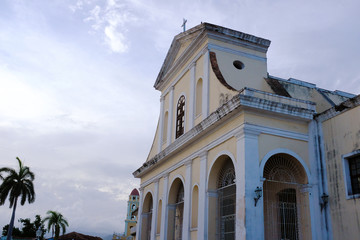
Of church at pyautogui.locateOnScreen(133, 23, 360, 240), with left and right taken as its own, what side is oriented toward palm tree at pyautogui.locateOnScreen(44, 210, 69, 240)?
right

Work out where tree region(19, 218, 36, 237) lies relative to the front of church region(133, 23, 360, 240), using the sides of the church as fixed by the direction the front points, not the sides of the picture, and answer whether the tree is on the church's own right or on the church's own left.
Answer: on the church's own right

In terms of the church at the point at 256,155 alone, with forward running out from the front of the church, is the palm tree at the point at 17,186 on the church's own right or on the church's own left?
on the church's own right

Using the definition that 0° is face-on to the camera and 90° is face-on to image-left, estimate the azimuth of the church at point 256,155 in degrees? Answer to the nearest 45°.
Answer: approximately 45°

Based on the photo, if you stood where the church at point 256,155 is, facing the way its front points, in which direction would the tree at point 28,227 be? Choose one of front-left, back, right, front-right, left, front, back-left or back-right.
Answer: right

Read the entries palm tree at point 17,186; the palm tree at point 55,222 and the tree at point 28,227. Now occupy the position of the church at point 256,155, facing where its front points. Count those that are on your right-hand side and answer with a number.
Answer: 3
